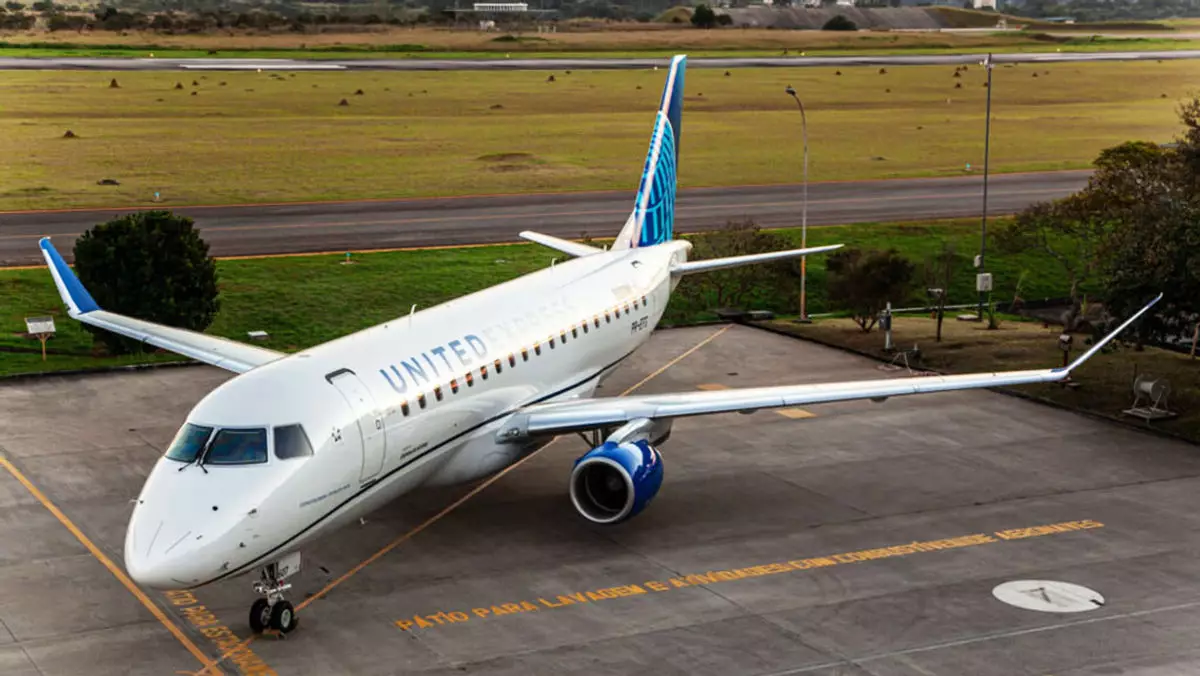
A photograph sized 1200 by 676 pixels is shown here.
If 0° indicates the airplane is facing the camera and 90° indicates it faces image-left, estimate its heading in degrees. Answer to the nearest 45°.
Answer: approximately 45°
